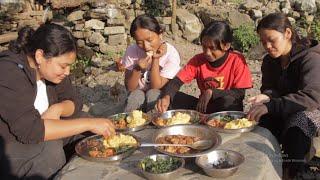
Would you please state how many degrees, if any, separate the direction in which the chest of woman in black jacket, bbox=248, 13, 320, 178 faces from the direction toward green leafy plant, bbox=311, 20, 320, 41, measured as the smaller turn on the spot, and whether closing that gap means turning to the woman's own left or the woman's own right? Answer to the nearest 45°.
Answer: approximately 135° to the woman's own right

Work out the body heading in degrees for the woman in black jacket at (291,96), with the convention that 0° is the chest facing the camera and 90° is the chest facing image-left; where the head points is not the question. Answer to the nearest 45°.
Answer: approximately 45°

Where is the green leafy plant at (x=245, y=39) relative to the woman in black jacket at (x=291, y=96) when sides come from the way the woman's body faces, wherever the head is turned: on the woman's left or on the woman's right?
on the woman's right

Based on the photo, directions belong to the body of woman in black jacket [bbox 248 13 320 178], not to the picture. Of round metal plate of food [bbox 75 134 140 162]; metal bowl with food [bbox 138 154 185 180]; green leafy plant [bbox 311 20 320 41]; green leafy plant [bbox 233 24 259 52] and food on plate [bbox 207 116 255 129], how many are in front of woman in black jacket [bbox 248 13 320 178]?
3

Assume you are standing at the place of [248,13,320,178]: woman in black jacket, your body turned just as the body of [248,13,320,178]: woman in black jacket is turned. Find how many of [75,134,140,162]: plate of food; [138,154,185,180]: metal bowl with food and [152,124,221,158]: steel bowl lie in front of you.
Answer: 3

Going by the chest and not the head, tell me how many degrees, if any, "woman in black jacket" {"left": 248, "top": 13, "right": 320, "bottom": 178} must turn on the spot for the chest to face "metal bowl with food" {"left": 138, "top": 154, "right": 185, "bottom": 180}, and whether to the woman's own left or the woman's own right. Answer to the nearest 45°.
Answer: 0° — they already face it

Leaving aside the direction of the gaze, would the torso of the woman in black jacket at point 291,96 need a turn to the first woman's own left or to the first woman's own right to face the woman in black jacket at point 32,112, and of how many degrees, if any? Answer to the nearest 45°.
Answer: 0° — they already face them
